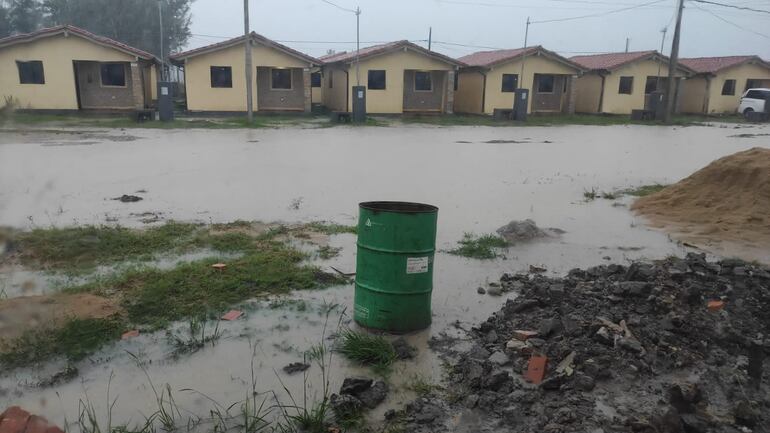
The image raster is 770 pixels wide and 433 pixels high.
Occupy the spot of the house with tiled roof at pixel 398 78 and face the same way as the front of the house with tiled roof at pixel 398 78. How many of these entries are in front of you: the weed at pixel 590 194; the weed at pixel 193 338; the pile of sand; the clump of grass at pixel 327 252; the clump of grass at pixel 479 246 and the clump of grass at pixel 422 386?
6

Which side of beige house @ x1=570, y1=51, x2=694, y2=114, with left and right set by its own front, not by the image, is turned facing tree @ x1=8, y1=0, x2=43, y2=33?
right

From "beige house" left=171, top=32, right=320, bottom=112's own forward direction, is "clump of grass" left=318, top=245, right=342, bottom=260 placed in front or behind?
in front

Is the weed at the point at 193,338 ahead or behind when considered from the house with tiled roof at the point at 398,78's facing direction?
ahead

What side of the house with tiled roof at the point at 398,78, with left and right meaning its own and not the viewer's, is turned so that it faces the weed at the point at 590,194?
front

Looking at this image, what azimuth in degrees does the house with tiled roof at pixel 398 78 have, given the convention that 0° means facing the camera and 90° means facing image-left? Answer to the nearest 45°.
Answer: approximately 0°

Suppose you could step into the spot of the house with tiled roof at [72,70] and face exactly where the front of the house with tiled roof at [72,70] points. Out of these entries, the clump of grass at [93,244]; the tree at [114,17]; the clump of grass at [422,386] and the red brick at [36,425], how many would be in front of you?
3

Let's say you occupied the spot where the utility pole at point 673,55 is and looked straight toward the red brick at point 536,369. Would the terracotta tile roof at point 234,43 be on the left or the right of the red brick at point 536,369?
right

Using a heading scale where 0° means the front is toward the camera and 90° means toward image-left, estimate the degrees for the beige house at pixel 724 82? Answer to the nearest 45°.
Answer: approximately 315°

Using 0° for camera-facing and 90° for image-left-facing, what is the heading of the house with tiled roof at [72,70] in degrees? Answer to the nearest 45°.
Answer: approximately 0°

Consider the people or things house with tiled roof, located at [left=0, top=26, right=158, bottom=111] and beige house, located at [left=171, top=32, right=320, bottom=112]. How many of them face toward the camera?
2

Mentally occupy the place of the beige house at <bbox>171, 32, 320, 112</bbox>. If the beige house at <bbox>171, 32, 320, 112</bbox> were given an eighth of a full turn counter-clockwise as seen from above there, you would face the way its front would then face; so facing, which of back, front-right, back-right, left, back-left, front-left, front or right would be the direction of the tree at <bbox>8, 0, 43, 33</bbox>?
back

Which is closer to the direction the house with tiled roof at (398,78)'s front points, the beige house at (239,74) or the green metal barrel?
the green metal barrel

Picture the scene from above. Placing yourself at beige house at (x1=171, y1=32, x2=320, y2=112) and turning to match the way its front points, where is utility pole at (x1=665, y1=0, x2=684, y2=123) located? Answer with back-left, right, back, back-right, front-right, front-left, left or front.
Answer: left

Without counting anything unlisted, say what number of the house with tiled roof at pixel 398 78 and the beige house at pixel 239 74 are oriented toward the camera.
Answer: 2

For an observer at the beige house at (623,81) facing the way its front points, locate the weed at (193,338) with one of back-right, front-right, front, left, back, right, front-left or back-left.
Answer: front-right

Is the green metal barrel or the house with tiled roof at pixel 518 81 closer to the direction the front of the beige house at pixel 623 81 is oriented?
the green metal barrel
